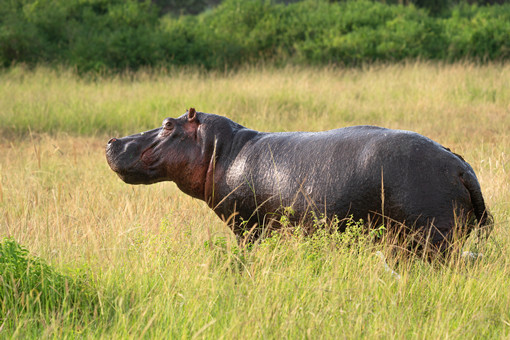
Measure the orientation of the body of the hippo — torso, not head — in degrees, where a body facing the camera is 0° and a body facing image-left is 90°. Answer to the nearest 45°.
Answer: approximately 90°

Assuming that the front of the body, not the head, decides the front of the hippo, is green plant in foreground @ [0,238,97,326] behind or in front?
in front
